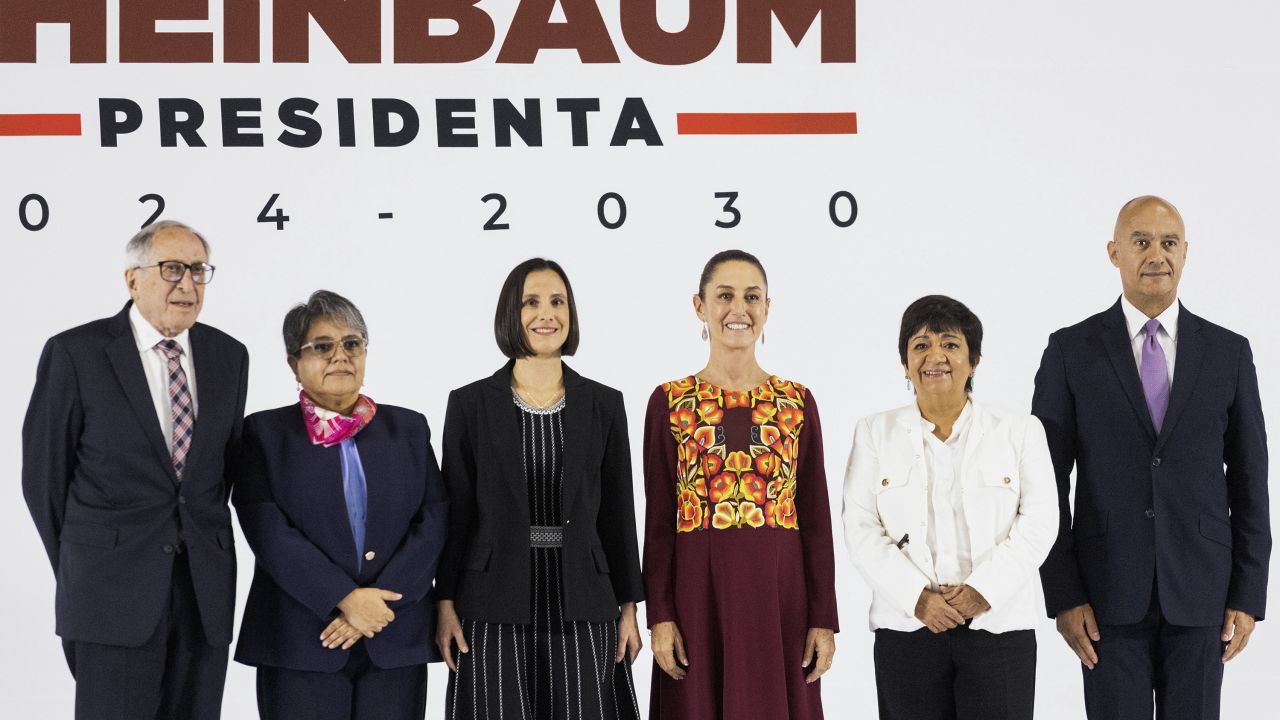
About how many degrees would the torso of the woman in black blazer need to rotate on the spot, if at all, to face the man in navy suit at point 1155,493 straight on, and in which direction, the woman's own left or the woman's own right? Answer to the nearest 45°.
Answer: approximately 90° to the woman's own left

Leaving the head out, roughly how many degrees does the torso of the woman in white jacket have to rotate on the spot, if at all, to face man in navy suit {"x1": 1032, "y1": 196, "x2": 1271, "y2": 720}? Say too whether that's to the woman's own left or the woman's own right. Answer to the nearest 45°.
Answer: approximately 135° to the woman's own left

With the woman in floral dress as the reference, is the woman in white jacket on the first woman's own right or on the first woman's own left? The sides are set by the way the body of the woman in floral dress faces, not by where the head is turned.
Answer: on the first woman's own left

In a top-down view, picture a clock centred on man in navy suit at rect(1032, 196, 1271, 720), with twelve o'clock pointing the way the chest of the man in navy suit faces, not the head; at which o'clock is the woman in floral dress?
The woman in floral dress is roughly at 2 o'clock from the man in navy suit.

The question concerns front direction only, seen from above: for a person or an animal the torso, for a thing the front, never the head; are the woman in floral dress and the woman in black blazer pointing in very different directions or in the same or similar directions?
same or similar directions

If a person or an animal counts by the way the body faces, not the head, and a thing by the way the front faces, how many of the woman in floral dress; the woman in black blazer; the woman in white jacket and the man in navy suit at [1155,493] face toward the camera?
4

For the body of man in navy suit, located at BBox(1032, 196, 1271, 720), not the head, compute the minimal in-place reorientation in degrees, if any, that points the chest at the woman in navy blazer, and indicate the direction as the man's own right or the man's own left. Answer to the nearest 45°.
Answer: approximately 45° to the man's own right

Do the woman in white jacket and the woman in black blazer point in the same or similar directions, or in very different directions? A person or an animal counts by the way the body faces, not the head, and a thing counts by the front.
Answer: same or similar directions

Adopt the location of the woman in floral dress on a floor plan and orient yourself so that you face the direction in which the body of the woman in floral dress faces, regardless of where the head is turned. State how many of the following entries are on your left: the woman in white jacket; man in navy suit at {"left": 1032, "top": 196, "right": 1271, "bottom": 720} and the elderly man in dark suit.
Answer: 2

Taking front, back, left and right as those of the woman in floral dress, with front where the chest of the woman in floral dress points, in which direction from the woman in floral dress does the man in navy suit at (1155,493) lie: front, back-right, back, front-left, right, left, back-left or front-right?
left

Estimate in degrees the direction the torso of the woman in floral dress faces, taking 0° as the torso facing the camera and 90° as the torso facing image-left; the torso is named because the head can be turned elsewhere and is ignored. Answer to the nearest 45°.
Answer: approximately 0°

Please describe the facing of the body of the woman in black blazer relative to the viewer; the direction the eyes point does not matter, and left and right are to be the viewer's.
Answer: facing the viewer

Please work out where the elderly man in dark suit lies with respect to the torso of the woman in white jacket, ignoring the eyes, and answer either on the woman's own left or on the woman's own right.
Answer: on the woman's own right
